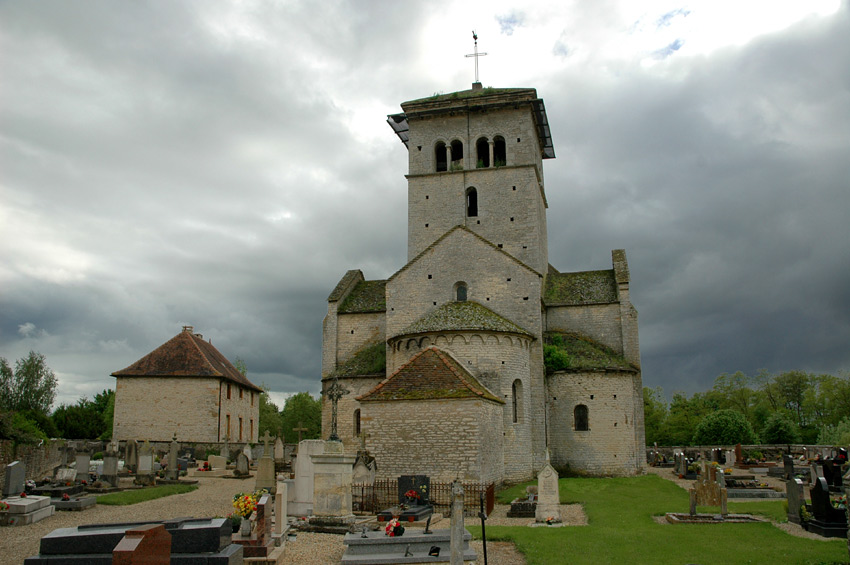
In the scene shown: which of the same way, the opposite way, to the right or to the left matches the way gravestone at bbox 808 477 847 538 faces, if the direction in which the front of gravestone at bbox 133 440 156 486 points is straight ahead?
to the right

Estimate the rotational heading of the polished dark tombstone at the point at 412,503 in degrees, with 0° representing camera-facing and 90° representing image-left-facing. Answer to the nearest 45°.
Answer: approximately 0°

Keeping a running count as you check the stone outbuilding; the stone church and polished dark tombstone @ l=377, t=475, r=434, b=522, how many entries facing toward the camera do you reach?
1

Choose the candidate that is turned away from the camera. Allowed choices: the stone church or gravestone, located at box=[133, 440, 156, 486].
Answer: the stone church

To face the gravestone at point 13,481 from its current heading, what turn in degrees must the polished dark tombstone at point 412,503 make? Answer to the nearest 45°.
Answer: approximately 90° to its right

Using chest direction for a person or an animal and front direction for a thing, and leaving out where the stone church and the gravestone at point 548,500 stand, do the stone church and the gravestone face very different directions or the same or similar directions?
very different directions

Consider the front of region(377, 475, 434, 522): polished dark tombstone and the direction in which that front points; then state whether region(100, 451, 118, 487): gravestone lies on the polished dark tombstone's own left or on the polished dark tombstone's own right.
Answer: on the polished dark tombstone's own right

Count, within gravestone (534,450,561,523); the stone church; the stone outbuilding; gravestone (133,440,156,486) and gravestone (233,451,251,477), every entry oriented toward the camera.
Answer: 3
